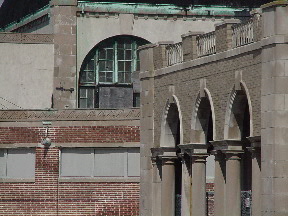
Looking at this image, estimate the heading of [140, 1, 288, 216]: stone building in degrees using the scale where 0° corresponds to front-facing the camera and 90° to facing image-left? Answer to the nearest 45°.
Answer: approximately 45°
